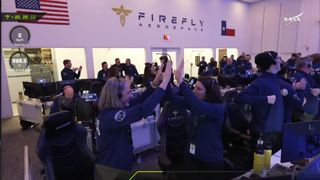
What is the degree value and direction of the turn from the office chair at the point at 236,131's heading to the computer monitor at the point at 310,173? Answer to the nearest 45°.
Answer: approximately 90° to its right

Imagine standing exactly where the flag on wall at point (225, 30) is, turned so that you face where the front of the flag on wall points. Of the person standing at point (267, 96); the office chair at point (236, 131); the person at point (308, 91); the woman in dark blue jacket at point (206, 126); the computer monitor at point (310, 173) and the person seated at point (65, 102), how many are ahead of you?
6

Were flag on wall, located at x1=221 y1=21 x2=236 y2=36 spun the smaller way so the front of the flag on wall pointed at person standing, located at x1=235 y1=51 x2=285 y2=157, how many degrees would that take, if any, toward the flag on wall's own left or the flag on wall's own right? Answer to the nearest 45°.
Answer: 0° — it already faces them
